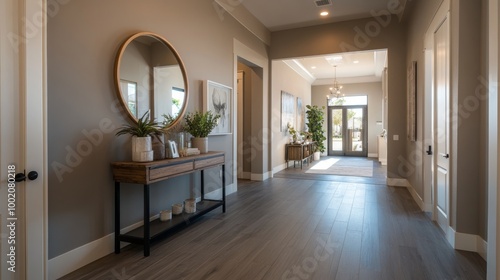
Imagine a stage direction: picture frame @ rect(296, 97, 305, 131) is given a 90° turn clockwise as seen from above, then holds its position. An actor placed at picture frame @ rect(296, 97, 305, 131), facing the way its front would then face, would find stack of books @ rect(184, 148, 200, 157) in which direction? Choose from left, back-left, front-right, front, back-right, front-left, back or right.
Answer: front

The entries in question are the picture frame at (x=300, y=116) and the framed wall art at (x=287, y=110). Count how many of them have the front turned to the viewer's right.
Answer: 2

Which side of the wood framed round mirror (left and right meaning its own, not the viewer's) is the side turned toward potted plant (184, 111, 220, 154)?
left

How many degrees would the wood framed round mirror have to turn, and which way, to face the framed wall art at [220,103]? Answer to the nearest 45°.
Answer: approximately 90° to its left

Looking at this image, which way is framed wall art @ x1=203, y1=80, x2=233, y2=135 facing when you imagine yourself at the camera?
facing the viewer and to the right of the viewer

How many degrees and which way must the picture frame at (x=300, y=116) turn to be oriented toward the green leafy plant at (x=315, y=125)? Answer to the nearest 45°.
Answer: approximately 45° to its left

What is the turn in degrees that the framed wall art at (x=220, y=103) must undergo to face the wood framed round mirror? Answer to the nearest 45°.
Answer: approximately 90° to its right

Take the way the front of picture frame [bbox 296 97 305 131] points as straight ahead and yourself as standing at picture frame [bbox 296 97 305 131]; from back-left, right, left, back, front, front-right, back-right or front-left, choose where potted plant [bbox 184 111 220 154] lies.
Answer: right

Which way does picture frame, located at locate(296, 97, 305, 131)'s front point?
to the viewer's right

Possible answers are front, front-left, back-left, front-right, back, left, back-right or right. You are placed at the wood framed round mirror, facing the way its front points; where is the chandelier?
left

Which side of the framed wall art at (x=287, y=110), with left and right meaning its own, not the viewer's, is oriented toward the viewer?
right

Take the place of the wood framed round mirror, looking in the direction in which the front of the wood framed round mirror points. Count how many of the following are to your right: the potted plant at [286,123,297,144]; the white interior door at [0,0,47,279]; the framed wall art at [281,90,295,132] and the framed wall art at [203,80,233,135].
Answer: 1
